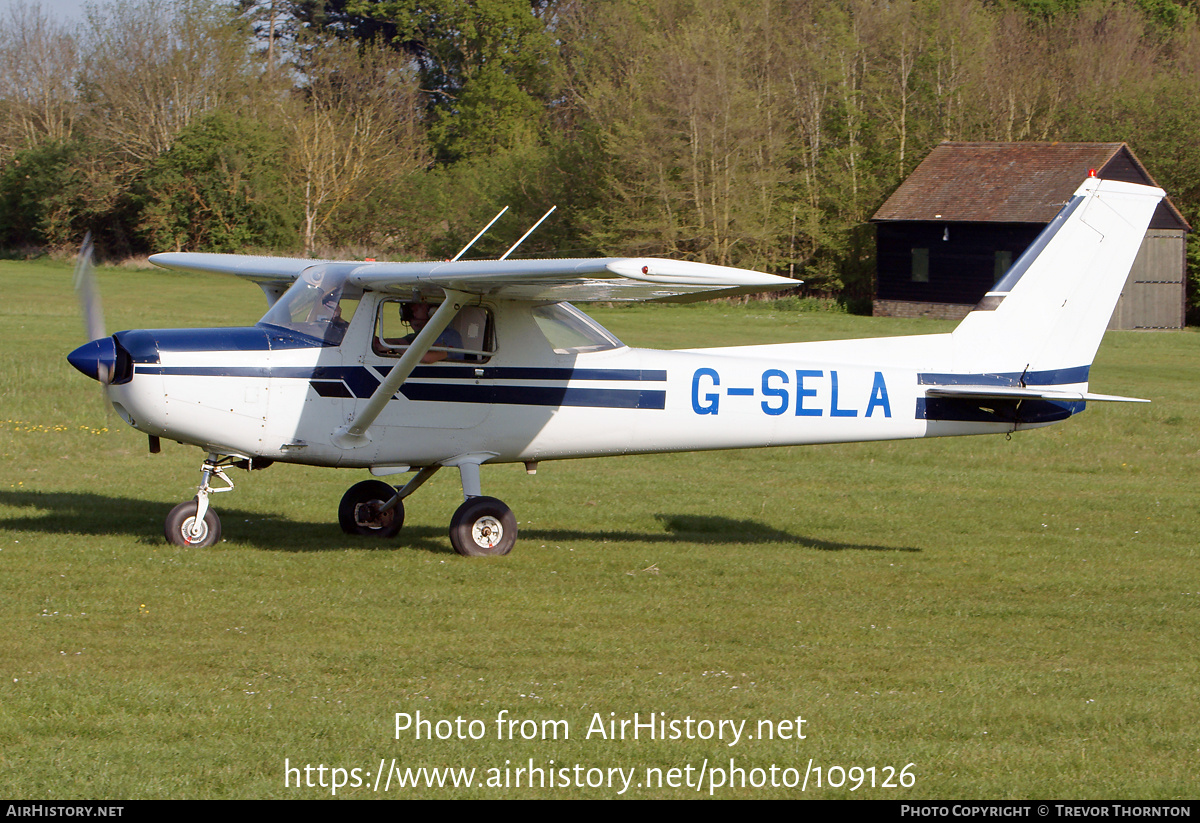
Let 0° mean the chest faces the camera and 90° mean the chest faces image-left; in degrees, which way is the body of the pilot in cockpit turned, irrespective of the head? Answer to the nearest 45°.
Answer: approximately 90°

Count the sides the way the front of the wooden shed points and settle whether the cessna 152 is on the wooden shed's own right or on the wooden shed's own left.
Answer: on the wooden shed's own right

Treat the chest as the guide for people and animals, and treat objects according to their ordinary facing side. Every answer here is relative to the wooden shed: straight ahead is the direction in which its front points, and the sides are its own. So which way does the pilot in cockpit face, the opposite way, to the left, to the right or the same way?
to the right

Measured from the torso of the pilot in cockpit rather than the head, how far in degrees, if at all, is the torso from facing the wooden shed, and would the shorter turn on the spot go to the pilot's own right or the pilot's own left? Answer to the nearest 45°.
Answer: approximately 135° to the pilot's own right

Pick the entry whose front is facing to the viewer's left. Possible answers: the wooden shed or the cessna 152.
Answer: the cessna 152

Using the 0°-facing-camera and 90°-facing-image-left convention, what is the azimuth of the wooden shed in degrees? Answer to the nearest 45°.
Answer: approximately 315°

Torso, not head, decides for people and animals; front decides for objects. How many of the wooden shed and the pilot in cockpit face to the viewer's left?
1

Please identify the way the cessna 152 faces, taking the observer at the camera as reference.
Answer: facing to the left of the viewer

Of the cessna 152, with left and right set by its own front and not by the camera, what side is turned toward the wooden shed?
right

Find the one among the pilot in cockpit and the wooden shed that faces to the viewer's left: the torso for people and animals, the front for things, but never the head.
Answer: the pilot in cockpit

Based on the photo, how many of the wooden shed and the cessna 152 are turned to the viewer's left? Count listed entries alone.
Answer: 1
